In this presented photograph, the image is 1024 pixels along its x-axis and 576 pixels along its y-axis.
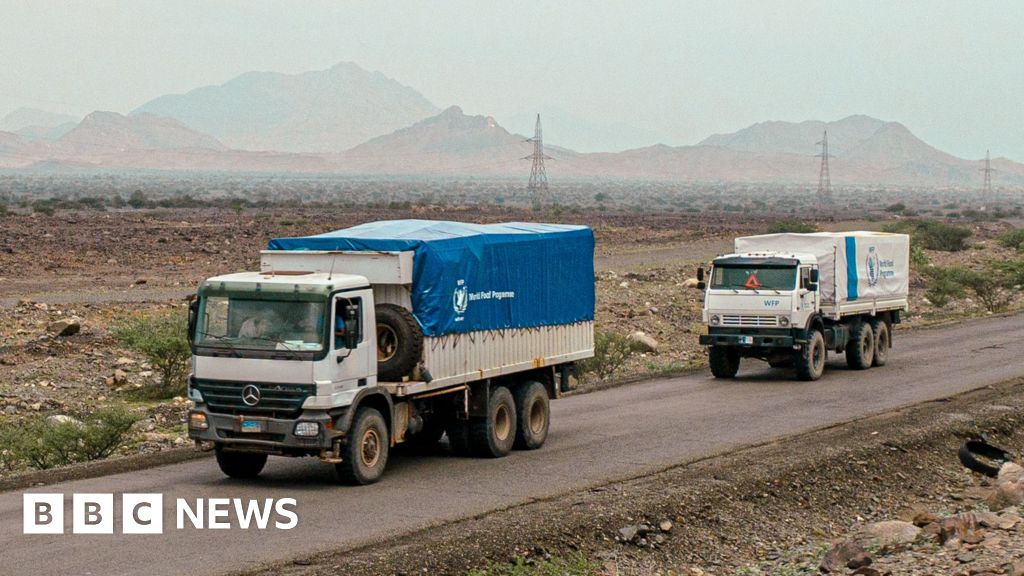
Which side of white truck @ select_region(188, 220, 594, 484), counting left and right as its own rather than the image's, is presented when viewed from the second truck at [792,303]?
back

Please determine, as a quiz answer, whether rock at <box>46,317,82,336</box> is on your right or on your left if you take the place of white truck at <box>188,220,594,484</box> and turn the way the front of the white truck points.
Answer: on your right

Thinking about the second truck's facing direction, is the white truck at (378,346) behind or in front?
in front

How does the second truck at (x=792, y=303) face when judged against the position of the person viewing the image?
facing the viewer and to the left of the viewer

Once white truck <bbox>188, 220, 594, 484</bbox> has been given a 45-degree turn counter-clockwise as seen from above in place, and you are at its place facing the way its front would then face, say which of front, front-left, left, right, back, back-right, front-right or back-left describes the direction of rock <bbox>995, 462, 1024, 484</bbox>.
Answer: left

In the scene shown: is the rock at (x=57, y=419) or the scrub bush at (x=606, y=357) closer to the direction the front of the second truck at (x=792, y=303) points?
the rock

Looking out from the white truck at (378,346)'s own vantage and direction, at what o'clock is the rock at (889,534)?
The rock is roughly at 8 o'clock from the white truck.

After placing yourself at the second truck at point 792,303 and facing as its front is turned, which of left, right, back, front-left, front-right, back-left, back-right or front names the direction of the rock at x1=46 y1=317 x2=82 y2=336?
front-right

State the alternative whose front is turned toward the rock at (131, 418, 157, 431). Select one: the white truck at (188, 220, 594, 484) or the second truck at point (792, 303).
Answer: the second truck

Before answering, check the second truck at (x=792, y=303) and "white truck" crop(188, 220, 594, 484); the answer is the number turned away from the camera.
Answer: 0

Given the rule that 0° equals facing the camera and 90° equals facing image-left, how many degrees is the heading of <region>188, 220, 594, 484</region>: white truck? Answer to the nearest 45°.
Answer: approximately 45°

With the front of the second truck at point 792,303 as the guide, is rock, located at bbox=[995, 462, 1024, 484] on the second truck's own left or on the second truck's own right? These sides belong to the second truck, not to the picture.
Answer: on the second truck's own left

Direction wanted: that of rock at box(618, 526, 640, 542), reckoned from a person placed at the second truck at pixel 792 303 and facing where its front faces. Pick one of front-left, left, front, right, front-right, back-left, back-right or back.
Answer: front-left

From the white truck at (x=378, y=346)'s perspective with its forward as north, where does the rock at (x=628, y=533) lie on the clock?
The rock is roughly at 9 o'clock from the white truck.

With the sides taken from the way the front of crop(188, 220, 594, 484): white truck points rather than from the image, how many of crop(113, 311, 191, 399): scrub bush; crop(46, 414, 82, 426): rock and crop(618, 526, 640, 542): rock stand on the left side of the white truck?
1

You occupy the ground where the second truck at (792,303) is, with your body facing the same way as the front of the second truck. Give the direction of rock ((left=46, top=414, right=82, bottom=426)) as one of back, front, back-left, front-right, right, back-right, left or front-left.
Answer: front

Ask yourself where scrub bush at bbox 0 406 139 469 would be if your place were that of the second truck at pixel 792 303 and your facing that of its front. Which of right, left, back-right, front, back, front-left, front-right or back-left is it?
front

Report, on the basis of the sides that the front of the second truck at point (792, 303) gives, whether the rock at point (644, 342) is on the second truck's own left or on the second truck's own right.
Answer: on the second truck's own right
